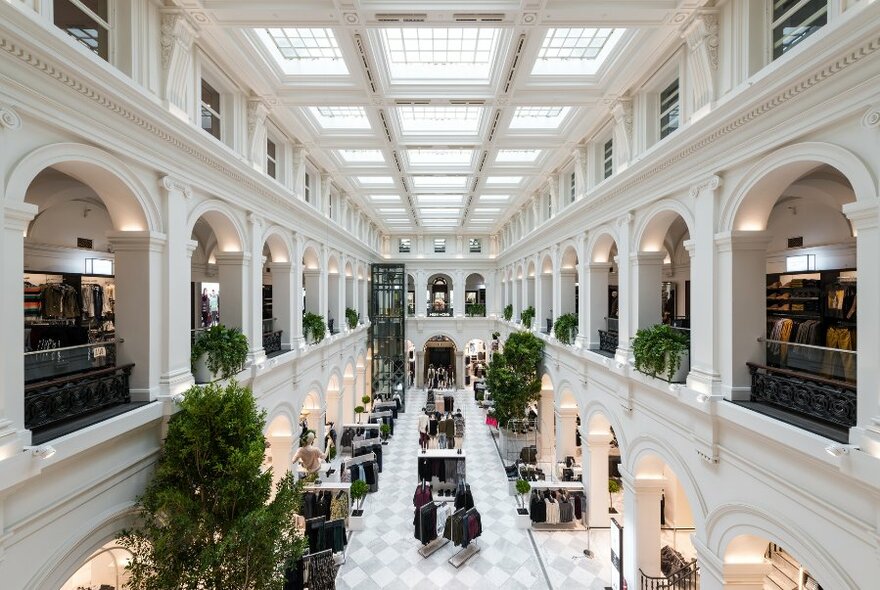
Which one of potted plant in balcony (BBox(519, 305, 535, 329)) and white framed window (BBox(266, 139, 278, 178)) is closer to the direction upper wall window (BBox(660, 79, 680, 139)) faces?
the white framed window

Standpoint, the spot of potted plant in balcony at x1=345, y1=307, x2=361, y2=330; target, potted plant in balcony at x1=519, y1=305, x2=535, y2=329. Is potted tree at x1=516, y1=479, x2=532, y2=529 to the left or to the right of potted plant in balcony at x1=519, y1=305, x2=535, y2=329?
right

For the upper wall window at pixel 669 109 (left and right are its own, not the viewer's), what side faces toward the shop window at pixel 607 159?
right

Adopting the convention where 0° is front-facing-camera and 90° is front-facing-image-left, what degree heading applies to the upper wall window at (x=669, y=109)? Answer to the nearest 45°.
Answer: approximately 45°

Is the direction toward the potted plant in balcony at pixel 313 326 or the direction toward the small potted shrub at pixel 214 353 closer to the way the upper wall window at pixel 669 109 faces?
the small potted shrub

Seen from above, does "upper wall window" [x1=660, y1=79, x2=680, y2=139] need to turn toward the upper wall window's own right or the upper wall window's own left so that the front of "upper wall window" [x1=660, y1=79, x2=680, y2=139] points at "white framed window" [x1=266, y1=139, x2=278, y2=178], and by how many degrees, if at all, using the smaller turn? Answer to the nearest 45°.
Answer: approximately 45° to the upper wall window's own right

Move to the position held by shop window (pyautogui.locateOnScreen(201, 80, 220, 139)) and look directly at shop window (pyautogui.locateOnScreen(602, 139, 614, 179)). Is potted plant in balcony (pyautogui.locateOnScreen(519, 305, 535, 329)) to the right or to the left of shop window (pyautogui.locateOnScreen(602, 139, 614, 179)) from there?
left

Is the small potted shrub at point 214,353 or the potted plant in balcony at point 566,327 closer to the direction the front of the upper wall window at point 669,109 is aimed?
the small potted shrub

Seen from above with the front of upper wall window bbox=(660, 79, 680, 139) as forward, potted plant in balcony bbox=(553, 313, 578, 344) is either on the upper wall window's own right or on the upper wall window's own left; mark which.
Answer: on the upper wall window's own right
